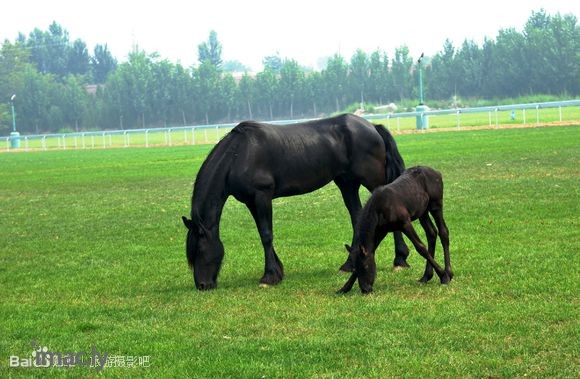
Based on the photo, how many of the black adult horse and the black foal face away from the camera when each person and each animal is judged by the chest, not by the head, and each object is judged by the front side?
0

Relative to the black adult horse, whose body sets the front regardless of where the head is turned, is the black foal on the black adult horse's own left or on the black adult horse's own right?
on the black adult horse's own left

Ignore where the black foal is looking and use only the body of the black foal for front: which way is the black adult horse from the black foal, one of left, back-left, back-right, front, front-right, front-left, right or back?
right

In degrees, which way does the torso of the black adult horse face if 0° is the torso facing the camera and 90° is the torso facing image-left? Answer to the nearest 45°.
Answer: approximately 90°

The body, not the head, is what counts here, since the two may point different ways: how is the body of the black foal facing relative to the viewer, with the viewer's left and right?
facing the viewer and to the left of the viewer
